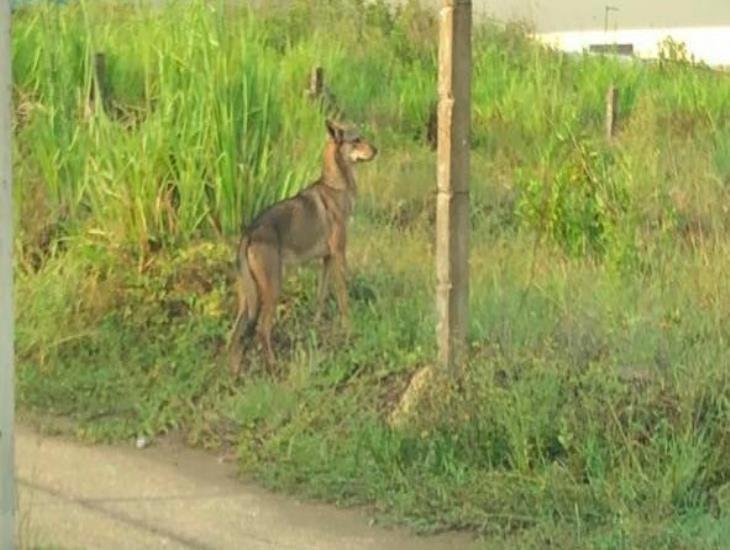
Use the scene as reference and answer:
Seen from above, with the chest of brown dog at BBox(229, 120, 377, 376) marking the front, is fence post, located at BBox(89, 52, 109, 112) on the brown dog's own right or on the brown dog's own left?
on the brown dog's own left

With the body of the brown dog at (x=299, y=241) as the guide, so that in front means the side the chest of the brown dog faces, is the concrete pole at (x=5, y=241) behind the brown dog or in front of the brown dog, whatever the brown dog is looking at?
behind

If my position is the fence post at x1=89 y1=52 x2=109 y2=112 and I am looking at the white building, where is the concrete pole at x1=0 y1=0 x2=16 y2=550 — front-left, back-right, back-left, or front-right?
back-right

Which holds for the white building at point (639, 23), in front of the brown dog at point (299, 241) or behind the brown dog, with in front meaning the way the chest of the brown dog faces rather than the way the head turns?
in front

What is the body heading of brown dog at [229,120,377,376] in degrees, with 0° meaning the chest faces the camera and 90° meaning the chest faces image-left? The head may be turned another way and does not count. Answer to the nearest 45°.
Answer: approximately 225°

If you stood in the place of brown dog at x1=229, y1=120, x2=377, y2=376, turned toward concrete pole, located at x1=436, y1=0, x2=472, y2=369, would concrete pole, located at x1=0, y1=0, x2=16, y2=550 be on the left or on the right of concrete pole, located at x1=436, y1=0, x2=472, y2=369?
right

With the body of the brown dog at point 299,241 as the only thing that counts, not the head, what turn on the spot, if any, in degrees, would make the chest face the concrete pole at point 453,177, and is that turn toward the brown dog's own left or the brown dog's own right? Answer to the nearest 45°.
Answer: approximately 90° to the brown dog's own right

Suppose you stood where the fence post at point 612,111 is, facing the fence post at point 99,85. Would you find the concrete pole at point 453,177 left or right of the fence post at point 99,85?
left

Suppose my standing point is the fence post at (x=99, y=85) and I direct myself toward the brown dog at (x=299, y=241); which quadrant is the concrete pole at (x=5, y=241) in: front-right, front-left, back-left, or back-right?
front-right

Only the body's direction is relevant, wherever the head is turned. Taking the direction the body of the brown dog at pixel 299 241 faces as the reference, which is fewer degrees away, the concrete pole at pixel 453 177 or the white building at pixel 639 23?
the white building

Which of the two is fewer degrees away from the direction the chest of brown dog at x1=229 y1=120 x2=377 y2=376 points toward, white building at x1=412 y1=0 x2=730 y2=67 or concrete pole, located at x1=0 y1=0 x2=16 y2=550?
the white building

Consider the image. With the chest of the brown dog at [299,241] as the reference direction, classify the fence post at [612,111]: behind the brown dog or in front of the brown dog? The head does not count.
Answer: in front

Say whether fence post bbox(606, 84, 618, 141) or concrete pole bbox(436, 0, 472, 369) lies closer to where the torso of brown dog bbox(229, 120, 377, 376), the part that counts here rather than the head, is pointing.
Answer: the fence post
